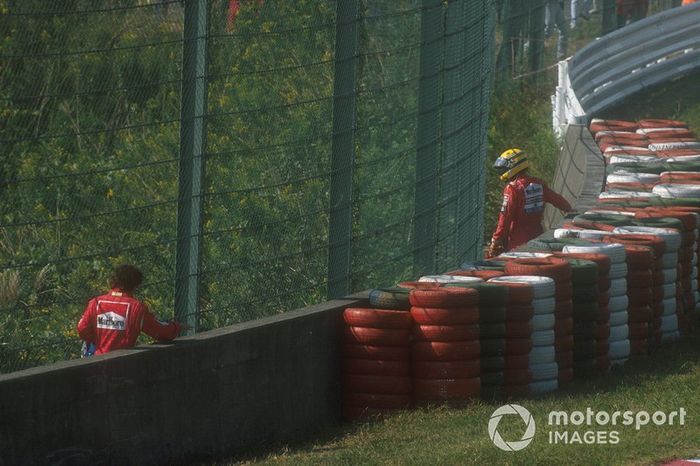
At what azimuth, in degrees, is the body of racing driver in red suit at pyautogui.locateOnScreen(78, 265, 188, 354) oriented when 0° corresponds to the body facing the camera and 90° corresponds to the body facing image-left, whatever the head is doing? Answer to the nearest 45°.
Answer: approximately 225°

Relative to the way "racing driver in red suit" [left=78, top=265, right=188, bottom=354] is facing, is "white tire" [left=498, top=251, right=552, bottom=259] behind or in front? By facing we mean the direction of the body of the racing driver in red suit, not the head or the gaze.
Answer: in front

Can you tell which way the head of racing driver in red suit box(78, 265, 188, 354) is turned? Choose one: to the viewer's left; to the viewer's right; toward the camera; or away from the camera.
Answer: away from the camera

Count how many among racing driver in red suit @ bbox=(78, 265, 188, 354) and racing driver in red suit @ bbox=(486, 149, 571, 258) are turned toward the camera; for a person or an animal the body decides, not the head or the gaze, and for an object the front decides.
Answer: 0
